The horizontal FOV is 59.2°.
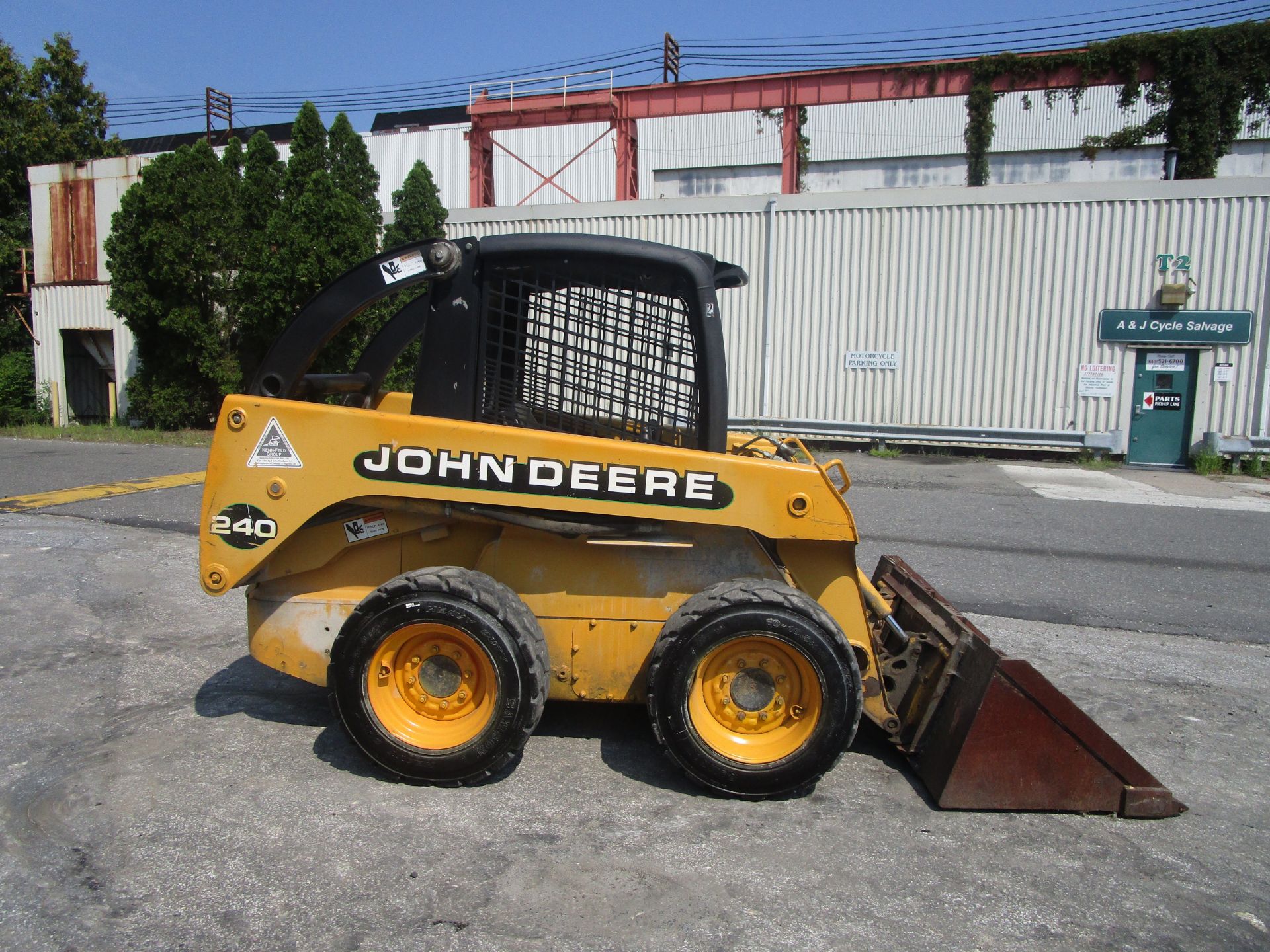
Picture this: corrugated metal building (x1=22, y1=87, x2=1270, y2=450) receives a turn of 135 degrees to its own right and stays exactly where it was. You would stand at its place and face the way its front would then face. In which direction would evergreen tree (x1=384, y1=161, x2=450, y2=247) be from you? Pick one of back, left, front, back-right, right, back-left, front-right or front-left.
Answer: front-left

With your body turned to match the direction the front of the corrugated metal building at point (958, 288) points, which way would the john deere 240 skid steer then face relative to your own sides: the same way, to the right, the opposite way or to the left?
to the left

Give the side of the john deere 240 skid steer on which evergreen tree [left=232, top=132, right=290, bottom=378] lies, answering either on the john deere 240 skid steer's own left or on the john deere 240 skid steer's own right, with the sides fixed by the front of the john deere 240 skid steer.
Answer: on the john deere 240 skid steer's own left

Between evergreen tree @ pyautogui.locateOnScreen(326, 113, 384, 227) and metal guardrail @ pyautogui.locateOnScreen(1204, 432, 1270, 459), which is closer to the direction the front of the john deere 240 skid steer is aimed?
the metal guardrail

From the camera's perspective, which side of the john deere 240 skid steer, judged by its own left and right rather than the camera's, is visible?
right

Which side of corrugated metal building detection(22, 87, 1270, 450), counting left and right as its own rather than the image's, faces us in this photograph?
front

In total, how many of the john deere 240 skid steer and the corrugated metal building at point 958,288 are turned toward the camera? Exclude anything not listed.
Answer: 1

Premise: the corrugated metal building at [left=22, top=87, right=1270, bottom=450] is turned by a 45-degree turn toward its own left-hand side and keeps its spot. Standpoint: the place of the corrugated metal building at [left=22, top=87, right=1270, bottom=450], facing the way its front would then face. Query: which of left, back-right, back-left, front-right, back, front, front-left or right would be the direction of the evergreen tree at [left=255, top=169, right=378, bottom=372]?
back-right

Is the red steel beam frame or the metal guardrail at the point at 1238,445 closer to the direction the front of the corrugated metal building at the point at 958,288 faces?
the metal guardrail
